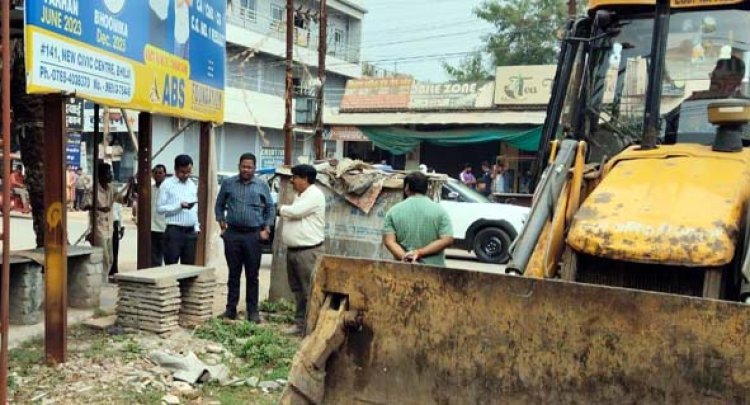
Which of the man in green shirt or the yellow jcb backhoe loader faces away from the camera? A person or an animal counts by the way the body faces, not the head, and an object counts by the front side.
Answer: the man in green shirt

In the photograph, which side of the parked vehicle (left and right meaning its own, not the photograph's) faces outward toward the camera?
right

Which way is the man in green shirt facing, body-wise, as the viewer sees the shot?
away from the camera

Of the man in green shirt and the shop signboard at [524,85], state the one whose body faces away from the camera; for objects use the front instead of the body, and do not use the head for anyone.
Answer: the man in green shirt

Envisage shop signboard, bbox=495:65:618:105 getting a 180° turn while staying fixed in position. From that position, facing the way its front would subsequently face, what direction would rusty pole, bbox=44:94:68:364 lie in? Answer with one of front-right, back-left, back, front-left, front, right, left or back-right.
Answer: back

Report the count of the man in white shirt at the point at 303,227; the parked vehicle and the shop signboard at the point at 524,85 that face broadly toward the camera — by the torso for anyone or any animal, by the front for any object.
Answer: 1

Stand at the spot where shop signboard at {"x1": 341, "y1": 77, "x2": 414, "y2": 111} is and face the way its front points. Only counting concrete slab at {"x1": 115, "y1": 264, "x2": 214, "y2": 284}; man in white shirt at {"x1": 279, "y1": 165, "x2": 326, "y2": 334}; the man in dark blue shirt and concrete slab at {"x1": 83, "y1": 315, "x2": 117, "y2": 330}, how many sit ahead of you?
4

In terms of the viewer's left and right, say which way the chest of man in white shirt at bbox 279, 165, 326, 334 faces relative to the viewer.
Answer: facing to the left of the viewer

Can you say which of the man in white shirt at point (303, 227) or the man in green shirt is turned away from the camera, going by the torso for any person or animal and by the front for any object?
the man in green shirt

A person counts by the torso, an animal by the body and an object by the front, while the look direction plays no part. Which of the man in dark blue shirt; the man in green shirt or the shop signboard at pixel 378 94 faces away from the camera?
the man in green shirt

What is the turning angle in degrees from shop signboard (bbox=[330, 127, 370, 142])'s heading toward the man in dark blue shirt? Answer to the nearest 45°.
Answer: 0° — it already faces them

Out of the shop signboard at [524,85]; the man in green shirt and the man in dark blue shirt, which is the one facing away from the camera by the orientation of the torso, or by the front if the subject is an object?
the man in green shirt
